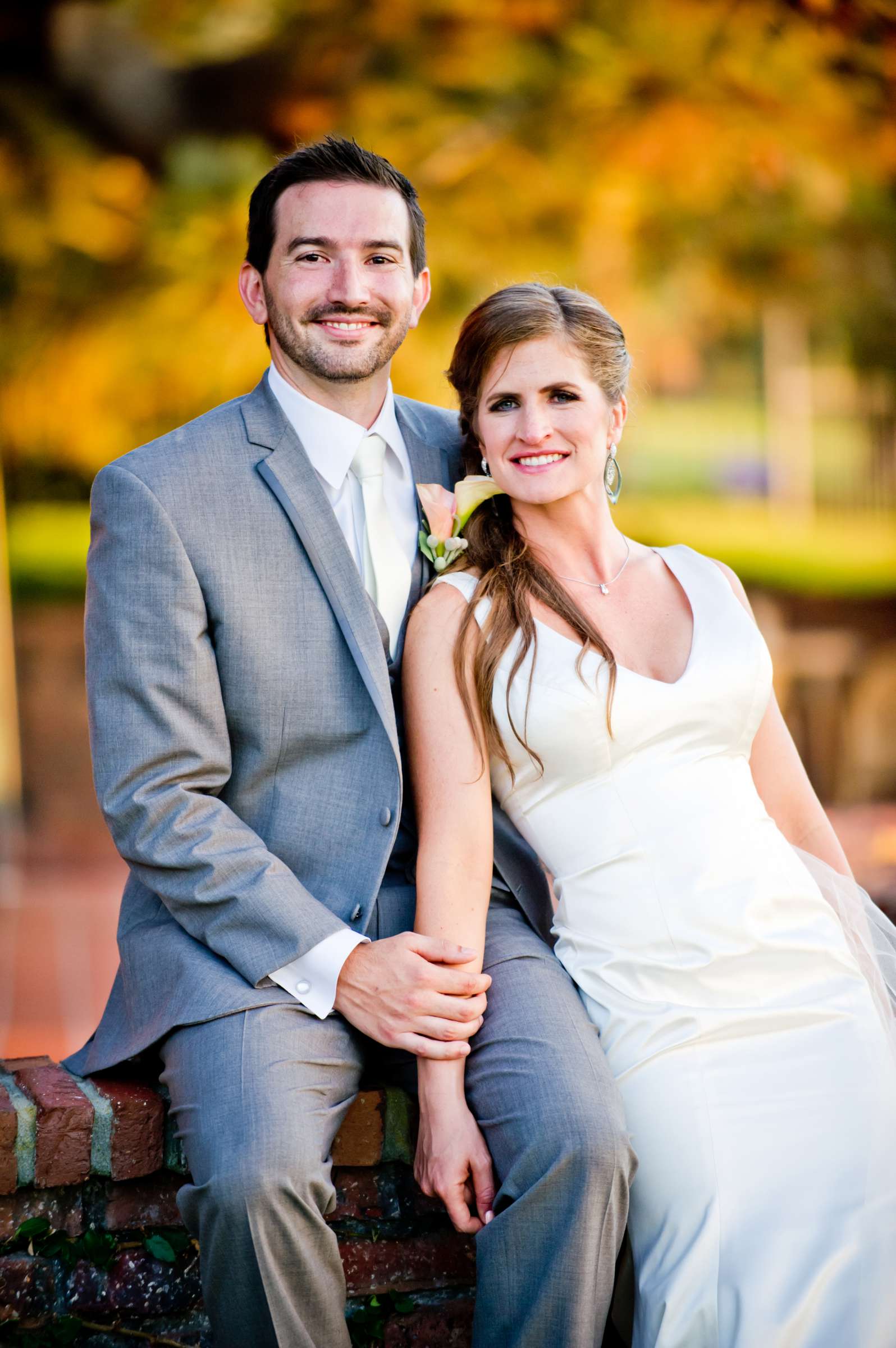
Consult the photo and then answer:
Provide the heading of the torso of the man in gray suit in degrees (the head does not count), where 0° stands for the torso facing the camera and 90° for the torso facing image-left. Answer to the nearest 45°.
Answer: approximately 315°
